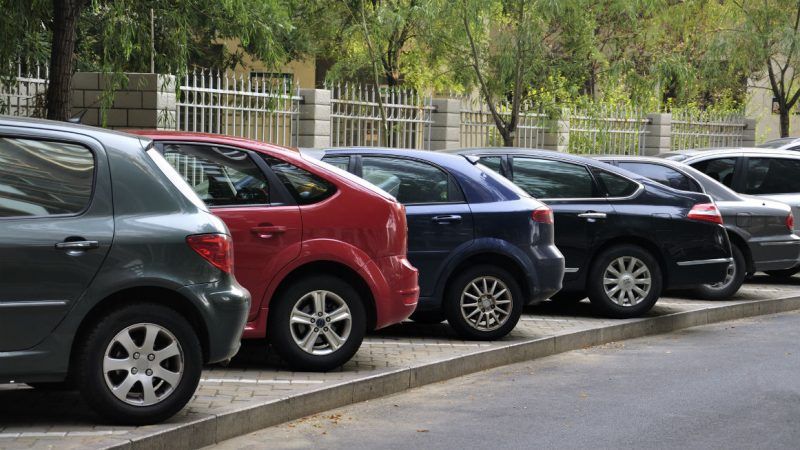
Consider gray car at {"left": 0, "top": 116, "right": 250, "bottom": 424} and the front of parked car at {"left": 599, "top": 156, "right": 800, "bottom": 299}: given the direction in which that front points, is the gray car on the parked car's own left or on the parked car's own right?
on the parked car's own left

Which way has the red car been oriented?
to the viewer's left

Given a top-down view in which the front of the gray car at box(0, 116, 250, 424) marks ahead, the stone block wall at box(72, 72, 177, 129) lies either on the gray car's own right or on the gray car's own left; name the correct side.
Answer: on the gray car's own right

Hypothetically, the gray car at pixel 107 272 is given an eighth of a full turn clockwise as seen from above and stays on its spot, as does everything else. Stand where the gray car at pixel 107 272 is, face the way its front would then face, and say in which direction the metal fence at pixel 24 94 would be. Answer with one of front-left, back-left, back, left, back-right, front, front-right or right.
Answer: front-right

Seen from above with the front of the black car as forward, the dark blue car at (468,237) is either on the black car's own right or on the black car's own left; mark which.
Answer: on the black car's own left

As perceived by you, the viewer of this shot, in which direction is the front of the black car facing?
facing to the left of the viewer

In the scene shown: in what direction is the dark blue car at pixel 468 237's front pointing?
to the viewer's left
